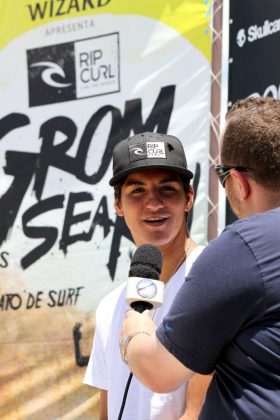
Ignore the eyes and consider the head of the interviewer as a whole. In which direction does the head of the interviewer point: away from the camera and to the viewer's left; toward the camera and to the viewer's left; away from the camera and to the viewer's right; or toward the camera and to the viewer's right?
away from the camera and to the viewer's left

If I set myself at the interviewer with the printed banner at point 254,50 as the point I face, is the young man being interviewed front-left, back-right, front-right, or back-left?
front-left

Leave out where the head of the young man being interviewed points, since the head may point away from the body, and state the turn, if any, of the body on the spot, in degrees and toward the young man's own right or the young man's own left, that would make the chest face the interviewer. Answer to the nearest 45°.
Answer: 0° — they already face them

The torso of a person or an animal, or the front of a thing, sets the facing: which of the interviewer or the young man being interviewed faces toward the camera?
the young man being interviewed

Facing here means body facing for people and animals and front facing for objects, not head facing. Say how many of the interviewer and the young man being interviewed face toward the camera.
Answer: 1

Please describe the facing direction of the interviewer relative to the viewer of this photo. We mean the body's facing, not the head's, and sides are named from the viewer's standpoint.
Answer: facing away from the viewer and to the left of the viewer

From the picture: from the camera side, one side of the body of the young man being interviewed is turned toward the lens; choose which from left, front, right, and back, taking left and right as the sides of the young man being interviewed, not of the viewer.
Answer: front

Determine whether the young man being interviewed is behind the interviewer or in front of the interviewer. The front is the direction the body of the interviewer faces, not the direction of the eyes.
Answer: in front

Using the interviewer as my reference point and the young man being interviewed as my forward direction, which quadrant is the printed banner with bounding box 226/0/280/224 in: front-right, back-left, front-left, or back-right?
front-right

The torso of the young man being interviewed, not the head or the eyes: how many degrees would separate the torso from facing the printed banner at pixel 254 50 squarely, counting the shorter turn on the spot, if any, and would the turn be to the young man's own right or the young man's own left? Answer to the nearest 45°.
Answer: approximately 135° to the young man's own left

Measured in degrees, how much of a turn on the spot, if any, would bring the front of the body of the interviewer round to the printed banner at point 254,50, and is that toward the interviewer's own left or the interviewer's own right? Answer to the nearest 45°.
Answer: approximately 45° to the interviewer's own right
